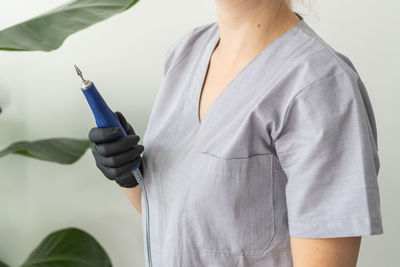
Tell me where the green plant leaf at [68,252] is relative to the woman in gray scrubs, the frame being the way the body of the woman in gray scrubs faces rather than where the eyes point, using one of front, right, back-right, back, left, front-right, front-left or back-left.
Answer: right

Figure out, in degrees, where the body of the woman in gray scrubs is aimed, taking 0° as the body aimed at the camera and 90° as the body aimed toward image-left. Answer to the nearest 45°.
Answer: approximately 45°

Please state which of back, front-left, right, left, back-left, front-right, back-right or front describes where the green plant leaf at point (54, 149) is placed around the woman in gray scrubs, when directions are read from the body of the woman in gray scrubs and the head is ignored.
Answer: right
